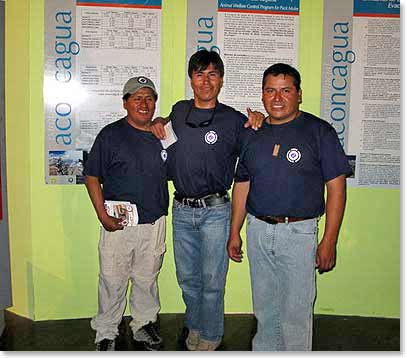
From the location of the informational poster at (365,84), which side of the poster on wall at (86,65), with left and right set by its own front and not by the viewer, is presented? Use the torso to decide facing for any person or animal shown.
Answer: left

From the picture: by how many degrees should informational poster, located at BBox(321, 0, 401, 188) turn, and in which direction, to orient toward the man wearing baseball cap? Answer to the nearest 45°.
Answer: approximately 45° to its right

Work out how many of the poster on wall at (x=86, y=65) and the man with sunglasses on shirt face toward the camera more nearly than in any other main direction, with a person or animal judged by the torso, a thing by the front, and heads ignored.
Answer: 2

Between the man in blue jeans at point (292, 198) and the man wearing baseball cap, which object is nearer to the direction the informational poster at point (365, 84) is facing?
the man in blue jeans

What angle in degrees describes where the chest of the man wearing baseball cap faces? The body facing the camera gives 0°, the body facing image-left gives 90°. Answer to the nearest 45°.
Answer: approximately 315°

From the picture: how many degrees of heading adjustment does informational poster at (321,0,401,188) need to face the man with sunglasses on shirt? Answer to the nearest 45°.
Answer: approximately 45° to its right

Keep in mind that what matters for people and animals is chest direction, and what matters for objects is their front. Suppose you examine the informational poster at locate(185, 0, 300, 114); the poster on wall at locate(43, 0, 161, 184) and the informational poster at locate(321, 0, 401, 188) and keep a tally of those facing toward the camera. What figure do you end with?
3
